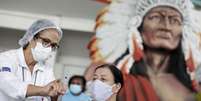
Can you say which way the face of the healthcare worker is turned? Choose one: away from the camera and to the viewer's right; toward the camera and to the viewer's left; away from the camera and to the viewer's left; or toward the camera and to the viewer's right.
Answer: toward the camera and to the viewer's right

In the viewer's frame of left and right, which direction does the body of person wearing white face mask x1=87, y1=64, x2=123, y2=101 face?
facing the viewer and to the left of the viewer

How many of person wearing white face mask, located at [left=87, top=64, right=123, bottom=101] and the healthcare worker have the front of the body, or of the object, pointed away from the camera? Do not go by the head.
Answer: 0

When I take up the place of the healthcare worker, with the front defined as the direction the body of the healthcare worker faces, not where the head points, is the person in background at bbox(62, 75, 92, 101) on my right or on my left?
on my left

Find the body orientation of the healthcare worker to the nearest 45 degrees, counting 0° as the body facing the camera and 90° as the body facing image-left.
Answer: approximately 315°

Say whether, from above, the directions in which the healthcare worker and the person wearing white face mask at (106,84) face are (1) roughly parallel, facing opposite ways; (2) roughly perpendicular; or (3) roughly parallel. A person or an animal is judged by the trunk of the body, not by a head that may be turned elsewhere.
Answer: roughly perpendicular

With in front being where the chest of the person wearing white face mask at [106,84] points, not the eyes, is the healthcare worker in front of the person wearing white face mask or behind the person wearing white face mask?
in front

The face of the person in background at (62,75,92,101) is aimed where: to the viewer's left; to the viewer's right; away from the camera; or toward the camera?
toward the camera
